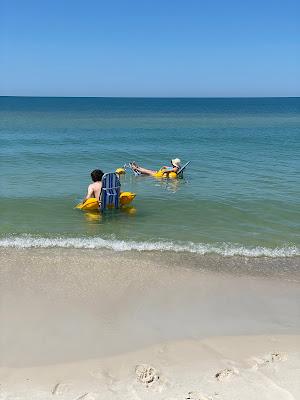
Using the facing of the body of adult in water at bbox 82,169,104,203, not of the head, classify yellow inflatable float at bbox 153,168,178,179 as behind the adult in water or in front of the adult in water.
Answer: in front

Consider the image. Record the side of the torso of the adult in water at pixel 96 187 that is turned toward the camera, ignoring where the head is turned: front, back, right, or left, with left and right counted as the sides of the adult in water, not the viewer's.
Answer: back
